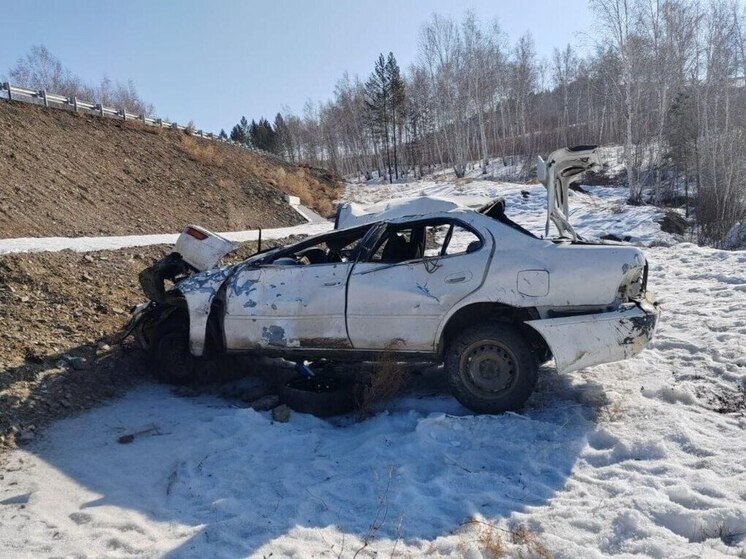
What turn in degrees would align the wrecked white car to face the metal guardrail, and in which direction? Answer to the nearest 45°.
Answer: approximately 45° to its right

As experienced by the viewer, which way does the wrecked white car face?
facing to the left of the viewer
